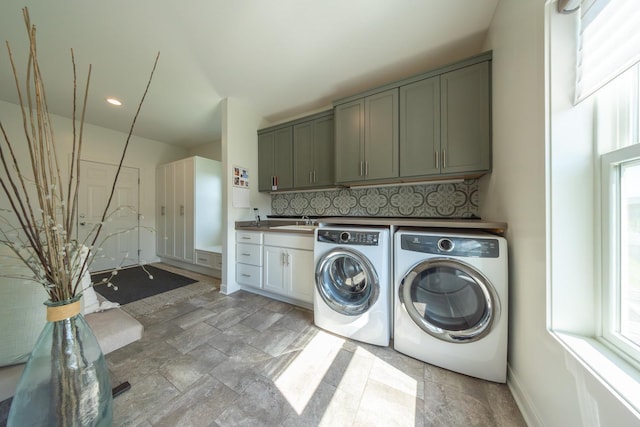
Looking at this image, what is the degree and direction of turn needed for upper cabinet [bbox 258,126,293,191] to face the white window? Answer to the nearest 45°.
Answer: approximately 90° to its left

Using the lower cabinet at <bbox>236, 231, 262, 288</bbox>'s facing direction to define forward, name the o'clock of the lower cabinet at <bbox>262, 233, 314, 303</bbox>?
the lower cabinet at <bbox>262, 233, 314, 303</bbox> is roughly at 9 o'clock from the lower cabinet at <bbox>236, 231, 262, 288</bbox>.

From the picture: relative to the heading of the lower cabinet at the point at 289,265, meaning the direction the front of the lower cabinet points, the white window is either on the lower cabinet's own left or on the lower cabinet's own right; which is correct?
on the lower cabinet's own left

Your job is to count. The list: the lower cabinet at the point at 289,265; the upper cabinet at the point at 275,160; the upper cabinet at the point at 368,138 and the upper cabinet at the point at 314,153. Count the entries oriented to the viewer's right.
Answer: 0

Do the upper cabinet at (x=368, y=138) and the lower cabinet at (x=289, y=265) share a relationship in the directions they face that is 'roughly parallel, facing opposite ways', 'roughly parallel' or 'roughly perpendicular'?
roughly parallel

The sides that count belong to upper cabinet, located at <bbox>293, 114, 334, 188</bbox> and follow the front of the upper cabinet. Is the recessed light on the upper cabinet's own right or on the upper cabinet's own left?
on the upper cabinet's own right

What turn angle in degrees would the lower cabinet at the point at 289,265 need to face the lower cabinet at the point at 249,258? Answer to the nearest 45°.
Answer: approximately 90° to its right

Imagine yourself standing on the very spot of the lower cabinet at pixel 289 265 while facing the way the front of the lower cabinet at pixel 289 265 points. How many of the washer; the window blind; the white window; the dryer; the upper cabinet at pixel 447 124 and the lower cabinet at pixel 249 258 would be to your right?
1

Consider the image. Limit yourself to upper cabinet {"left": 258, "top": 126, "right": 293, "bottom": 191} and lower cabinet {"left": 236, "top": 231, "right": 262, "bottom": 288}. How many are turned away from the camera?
0

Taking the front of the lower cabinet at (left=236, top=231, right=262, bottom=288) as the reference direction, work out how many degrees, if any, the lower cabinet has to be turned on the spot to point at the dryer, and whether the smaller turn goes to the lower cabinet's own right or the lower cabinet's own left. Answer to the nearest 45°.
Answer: approximately 90° to the lower cabinet's own left

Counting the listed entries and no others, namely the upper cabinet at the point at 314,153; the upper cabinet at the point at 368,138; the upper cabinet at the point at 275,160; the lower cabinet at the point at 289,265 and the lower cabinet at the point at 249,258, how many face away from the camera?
0

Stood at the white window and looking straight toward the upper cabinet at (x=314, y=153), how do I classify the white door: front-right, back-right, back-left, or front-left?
front-left

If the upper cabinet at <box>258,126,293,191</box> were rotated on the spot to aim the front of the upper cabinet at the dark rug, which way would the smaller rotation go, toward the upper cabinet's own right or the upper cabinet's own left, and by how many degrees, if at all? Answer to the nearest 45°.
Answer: approximately 45° to the upper cabinet's own right

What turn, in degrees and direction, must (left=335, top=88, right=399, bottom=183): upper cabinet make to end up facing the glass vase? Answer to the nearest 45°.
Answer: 0° — it already faces it
